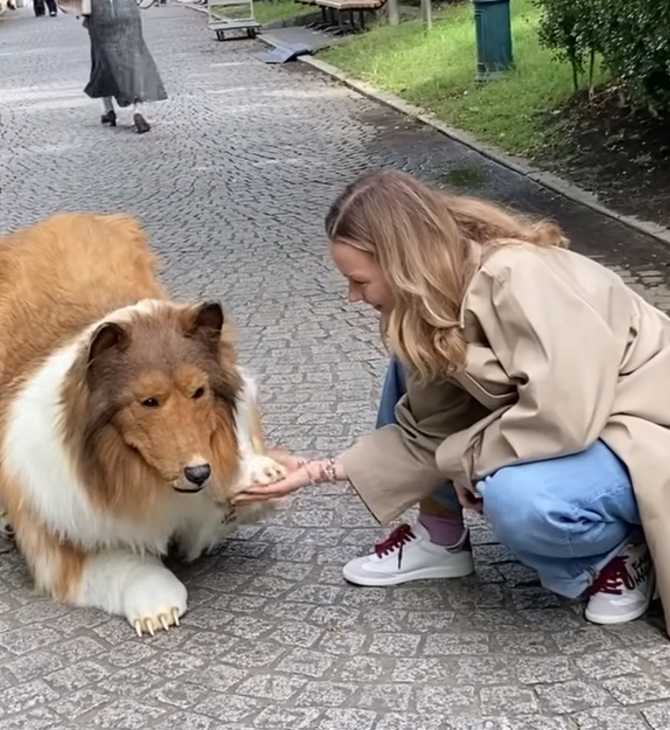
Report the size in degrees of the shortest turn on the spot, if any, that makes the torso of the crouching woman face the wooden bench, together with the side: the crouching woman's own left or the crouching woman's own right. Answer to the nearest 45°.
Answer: approximately 90° to the crouching woman's own right

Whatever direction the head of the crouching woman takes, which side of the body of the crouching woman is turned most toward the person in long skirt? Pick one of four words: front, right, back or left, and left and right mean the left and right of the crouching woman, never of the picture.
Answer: right

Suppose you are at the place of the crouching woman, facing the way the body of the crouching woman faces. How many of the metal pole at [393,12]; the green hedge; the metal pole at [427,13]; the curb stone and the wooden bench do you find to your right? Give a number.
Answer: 5

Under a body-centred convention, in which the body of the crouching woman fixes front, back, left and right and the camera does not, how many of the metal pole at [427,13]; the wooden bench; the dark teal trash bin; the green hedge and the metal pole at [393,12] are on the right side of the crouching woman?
5

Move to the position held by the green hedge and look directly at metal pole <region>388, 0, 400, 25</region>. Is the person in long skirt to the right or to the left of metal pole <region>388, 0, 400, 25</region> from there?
left

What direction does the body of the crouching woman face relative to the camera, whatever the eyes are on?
to the viewer's left

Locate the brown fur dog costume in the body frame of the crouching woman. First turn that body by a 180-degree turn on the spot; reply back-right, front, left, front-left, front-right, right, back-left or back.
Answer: back

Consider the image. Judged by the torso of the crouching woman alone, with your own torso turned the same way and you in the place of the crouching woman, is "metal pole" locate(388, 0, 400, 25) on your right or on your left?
on your right

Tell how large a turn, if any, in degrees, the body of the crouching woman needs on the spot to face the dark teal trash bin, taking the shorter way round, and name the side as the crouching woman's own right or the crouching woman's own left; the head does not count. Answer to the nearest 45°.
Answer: approximately 90° to the crouching woman's own right

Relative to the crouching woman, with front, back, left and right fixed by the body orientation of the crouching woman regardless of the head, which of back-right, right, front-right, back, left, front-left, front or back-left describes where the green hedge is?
right

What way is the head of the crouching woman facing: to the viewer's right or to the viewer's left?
to the viewer's left

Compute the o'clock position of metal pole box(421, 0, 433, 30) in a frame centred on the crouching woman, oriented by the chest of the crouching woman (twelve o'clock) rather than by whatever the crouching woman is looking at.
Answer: The metal pole is roughly at 3 o'clock from the crouching woman.
